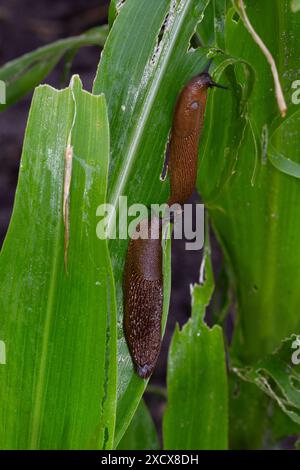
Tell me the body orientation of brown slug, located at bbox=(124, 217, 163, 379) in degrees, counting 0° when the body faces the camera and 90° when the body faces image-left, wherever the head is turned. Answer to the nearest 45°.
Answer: approximately 180°
